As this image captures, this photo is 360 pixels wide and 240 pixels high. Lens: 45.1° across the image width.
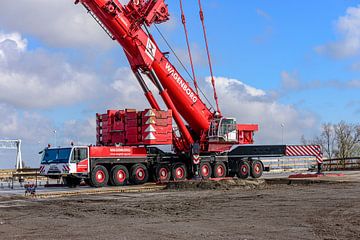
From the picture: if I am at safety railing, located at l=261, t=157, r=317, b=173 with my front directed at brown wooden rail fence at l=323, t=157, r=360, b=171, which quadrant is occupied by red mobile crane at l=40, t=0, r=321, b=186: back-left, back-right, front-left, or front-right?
back-right

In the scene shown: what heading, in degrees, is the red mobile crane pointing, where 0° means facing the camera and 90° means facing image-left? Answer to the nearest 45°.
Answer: approximately 45°

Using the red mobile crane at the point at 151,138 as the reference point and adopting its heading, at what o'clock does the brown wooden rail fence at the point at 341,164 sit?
The brown wooden rail fence is roughly at 6 o'clock from the red mobile crane.

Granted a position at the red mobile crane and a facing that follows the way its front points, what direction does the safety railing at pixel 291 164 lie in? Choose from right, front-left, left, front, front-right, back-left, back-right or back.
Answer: back
